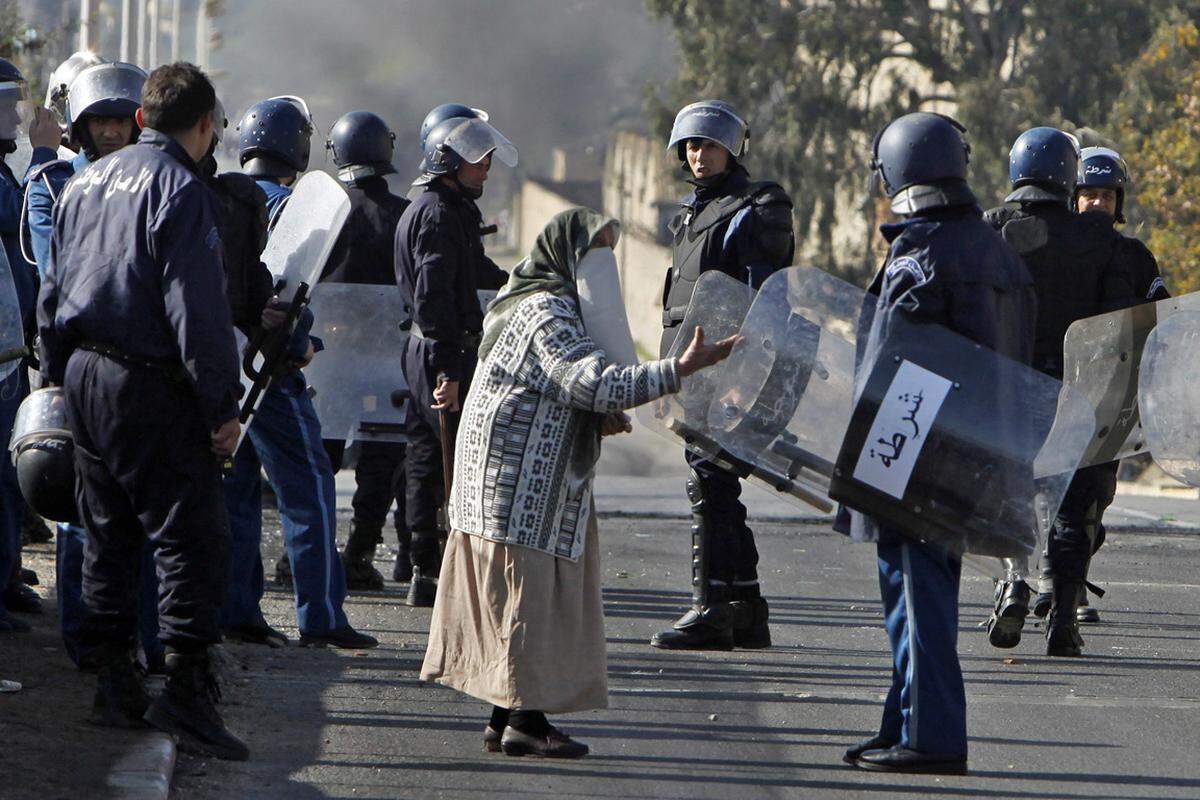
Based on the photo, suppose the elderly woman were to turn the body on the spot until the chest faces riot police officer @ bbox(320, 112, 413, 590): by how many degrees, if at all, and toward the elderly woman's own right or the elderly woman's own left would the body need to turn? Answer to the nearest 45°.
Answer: approximately 90° to the elderly woman's own left

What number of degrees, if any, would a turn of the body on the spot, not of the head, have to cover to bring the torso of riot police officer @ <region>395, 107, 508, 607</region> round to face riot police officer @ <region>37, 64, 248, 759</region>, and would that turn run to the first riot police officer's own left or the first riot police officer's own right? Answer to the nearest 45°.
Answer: approximately 90° to the first riot police officer's own right

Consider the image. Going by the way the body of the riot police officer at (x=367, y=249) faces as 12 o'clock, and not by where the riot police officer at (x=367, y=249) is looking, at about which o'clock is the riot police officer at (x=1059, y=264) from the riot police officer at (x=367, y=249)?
the riot police officer at (x=1059, y=264) is roughly at 4 o'clock from the riot police officer at (x=367, y=249).

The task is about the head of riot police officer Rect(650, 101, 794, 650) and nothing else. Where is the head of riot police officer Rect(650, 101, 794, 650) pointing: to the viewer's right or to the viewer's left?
to the viewer's left

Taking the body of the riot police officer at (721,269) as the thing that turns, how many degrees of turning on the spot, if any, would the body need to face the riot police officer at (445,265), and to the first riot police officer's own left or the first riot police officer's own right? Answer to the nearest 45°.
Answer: approximately 45° to the first riot police officer's own right

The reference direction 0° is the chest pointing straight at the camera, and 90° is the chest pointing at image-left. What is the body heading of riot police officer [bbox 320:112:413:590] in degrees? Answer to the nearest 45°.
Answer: approximately 180°

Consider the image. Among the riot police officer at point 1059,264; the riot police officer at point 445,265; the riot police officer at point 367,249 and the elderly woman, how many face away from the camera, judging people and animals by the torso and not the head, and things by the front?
2

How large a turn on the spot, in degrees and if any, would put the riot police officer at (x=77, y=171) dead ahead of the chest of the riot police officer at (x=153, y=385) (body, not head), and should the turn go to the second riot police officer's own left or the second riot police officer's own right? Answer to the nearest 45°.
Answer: approximately 45° to the second riot police officer's own left

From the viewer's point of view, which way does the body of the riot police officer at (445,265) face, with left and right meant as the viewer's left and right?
facing to the right of the viewer

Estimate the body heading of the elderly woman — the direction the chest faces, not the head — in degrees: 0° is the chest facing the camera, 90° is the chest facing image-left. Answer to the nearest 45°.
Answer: approximately 270°

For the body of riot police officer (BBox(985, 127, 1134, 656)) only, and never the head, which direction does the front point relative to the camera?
away from the camera
